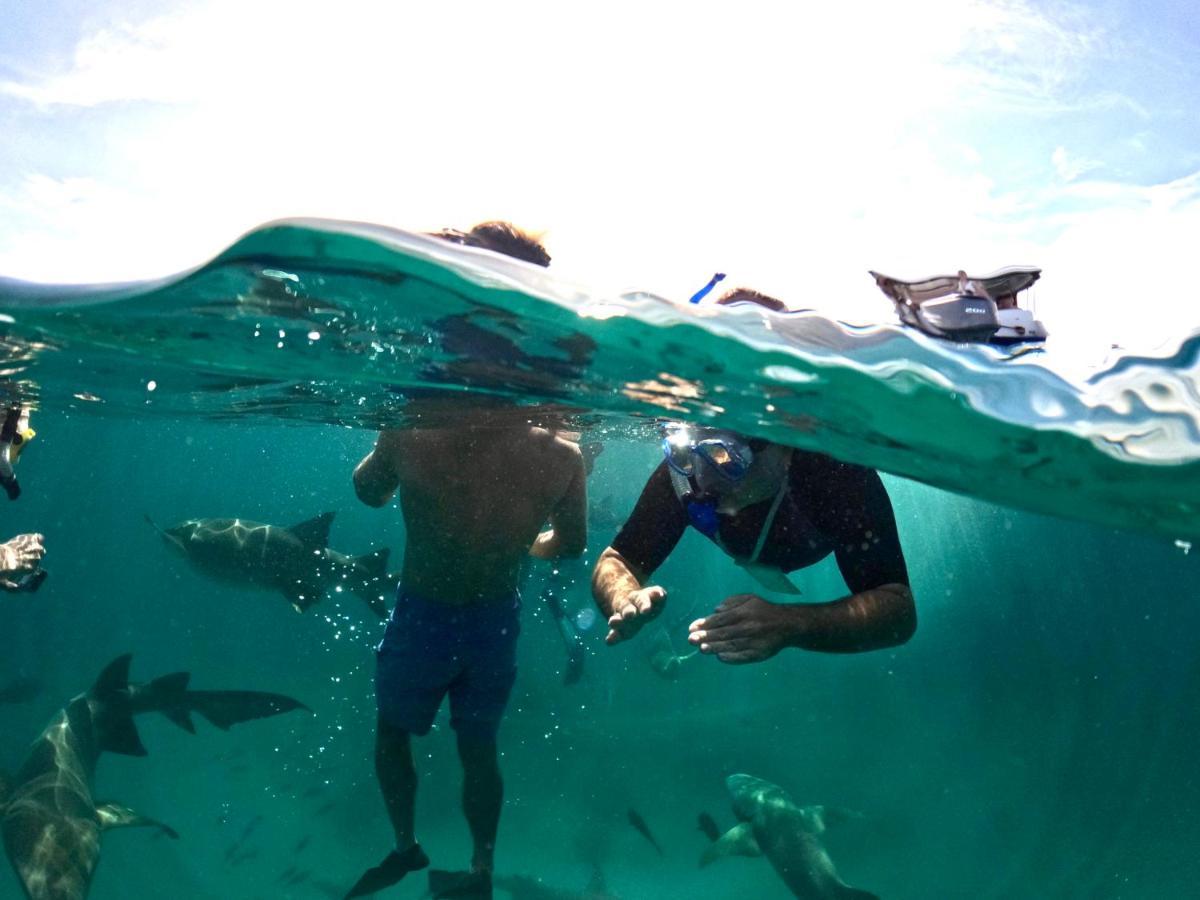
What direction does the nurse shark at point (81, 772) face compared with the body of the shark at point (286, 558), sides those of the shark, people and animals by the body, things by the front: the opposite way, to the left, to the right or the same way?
to the left

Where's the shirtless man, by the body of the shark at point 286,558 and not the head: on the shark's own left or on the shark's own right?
on the shark's own left

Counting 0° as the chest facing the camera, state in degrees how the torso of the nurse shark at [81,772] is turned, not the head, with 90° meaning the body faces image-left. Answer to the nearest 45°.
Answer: approximately 0°

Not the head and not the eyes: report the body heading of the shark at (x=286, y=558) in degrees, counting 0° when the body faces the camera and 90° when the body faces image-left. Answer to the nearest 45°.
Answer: approximately 90°
